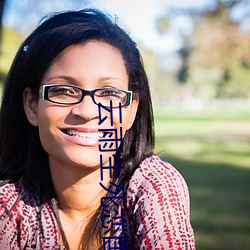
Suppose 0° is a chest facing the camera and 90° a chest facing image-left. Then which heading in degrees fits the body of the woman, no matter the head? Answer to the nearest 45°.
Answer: approximately 0°
